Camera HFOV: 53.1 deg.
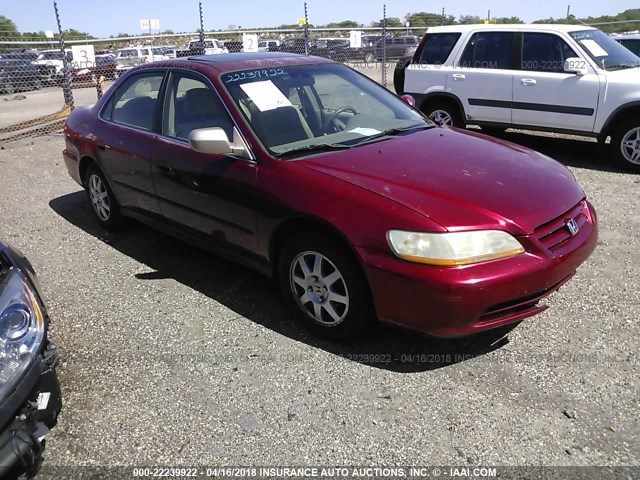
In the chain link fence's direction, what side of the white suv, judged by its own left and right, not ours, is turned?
back

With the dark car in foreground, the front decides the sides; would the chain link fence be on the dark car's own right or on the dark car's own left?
on the dark car's own left

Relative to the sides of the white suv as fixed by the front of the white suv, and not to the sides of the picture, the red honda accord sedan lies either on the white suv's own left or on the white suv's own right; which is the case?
on the white suv's own right

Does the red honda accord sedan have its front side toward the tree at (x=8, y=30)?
no

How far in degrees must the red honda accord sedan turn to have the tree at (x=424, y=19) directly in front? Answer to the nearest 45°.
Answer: approximately 135° to its left

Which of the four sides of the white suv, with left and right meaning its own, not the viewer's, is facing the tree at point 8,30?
back

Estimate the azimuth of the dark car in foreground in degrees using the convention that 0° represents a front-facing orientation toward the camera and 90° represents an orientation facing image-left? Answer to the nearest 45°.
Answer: approximately 315°

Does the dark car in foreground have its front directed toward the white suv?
no

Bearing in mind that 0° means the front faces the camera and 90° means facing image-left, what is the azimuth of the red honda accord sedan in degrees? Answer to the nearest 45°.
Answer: approximately 315°

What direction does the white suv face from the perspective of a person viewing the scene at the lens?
facing the viewer and to the right of the viewer

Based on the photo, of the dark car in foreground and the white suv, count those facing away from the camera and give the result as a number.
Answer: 0

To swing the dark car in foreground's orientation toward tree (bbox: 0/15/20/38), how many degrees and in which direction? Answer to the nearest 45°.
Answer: approximately 135° to its left

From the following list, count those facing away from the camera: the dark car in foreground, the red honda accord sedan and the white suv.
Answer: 0

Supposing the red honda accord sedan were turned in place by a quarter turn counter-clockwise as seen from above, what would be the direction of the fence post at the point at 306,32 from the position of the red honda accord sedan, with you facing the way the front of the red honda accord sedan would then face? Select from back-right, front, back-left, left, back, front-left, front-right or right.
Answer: front-left

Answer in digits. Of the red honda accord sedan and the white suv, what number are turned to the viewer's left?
0

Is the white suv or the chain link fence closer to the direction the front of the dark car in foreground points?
the white suv

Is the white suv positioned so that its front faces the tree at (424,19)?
no

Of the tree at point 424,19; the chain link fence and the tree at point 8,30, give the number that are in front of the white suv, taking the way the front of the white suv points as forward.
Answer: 0
